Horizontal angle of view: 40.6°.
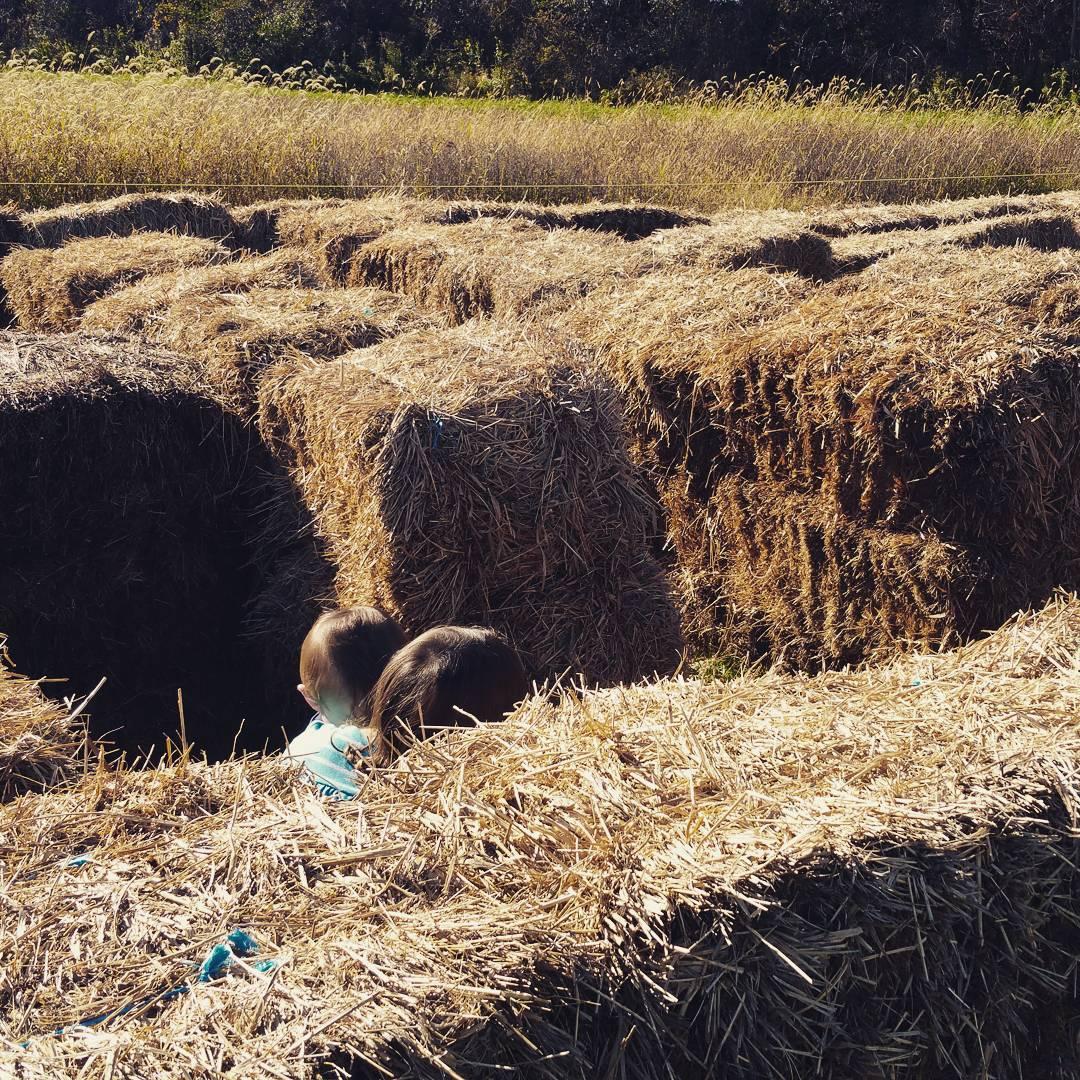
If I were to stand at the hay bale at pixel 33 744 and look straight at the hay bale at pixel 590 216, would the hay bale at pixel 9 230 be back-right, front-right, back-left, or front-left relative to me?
front-left

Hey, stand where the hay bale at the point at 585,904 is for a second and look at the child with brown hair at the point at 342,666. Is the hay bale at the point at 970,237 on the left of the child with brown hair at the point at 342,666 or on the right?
right

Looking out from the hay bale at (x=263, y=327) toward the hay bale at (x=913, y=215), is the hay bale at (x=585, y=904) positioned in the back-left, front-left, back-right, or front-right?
back-right

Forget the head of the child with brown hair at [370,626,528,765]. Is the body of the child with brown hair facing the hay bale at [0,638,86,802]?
no

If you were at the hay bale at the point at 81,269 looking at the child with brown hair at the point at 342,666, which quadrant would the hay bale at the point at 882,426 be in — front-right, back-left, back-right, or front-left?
front-left

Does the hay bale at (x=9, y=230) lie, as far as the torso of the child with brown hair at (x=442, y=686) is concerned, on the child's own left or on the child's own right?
on the child's own left

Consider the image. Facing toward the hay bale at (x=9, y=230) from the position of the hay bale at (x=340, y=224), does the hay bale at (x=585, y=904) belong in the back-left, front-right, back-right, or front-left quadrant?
back-left

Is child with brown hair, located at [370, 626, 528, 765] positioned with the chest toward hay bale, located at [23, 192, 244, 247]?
no
